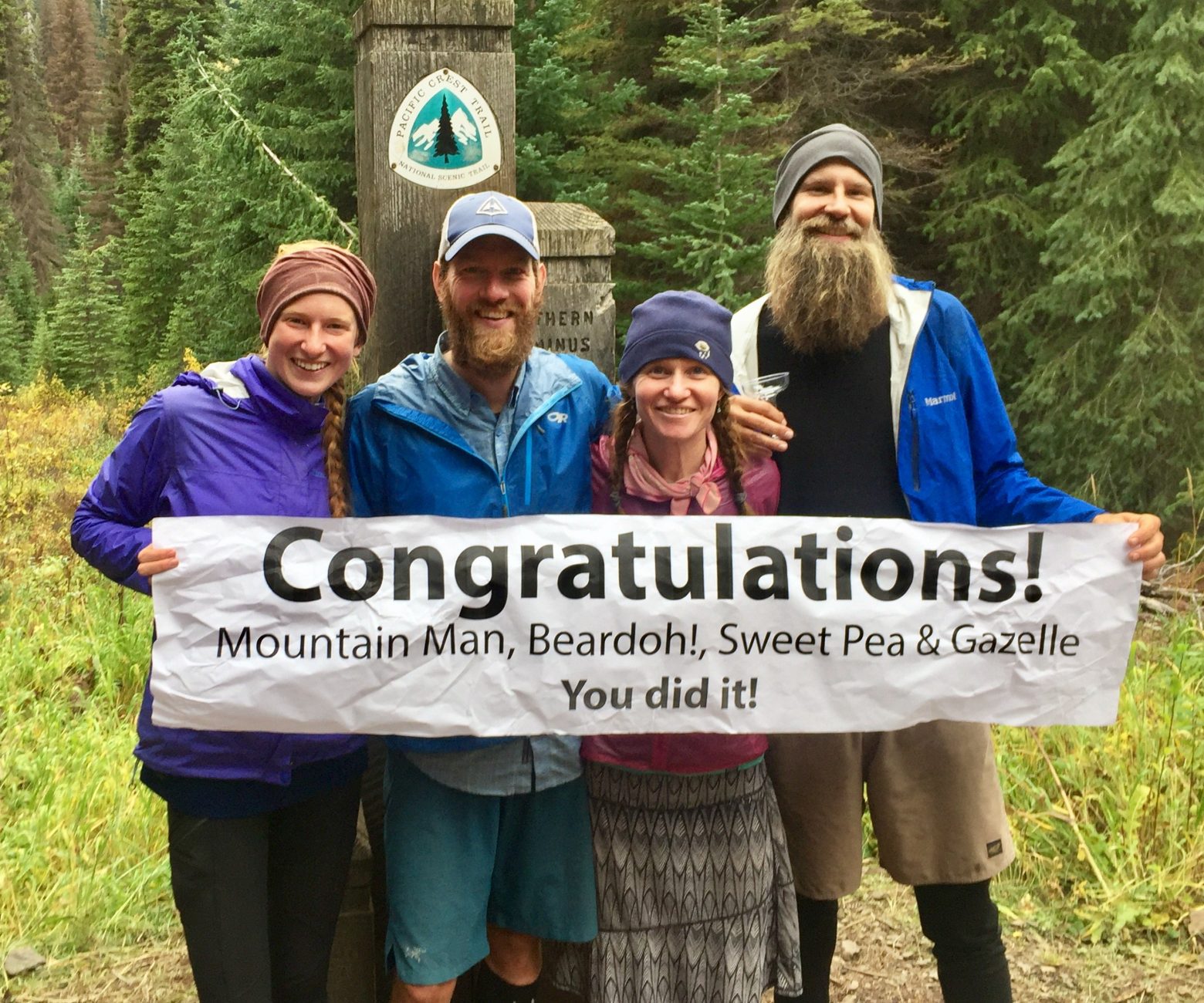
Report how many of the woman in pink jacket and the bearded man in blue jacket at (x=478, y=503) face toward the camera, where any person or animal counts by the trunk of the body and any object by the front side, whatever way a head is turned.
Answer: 2

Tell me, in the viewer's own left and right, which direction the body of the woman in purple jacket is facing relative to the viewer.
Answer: facing the viewer and to the right of the viewer

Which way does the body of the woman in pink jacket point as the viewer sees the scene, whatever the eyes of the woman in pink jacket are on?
toward the camera

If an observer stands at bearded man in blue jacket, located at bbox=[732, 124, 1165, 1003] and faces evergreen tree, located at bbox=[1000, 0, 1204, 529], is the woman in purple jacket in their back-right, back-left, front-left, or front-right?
back-left

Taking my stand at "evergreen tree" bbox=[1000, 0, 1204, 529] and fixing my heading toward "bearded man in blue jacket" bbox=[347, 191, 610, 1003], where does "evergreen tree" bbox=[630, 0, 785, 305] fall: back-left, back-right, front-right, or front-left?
front-right

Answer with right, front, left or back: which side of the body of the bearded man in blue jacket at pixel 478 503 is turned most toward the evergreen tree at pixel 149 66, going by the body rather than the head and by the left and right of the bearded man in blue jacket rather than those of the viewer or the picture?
back

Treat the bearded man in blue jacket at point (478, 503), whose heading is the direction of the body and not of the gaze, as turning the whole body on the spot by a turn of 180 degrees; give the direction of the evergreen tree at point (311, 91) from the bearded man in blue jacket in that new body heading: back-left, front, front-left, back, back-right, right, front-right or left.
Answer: front

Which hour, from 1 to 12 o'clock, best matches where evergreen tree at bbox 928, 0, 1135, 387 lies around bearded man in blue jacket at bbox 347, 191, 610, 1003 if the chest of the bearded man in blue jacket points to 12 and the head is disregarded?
The evergreen tree is roughly at 7 o'clock from the bearded man in blue jacket.

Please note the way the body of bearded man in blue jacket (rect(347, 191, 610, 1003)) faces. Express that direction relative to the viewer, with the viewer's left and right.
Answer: facing the viewer

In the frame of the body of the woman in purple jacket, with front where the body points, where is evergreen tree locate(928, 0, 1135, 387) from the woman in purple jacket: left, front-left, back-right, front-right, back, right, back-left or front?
left

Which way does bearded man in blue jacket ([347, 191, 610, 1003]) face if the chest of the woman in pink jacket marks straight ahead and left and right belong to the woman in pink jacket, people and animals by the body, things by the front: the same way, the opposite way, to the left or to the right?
the same way

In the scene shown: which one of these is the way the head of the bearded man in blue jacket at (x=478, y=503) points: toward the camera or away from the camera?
toward the camera

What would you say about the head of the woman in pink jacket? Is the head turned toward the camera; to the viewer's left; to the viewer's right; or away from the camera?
toward the camera

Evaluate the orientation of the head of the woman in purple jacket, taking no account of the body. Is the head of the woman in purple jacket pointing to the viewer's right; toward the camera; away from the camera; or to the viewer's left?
toward the camera
